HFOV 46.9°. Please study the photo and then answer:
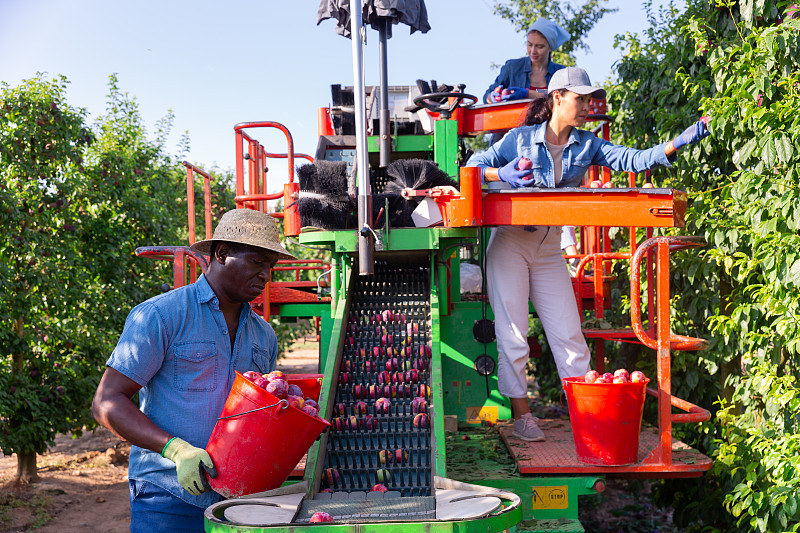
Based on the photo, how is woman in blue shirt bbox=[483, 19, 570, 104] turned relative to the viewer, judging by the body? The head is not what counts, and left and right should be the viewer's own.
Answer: facing the viewer and to the left of the viewer

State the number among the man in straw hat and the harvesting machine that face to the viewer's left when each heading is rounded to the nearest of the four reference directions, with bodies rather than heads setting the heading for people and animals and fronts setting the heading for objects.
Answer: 0

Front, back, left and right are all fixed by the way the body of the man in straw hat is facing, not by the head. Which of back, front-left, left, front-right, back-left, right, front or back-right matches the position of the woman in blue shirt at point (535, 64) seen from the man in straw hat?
left

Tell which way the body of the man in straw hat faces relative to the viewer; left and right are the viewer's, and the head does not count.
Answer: facing the viewer and to the right of the viewer

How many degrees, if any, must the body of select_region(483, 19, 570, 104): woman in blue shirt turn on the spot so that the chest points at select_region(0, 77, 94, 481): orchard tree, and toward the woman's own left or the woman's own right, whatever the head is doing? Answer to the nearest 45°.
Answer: approximately 45° to the woman's own right

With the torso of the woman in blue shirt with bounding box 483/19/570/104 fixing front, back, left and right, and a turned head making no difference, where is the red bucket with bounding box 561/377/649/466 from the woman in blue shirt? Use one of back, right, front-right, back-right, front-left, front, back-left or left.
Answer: front-left

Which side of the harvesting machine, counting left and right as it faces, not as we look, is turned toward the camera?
front
